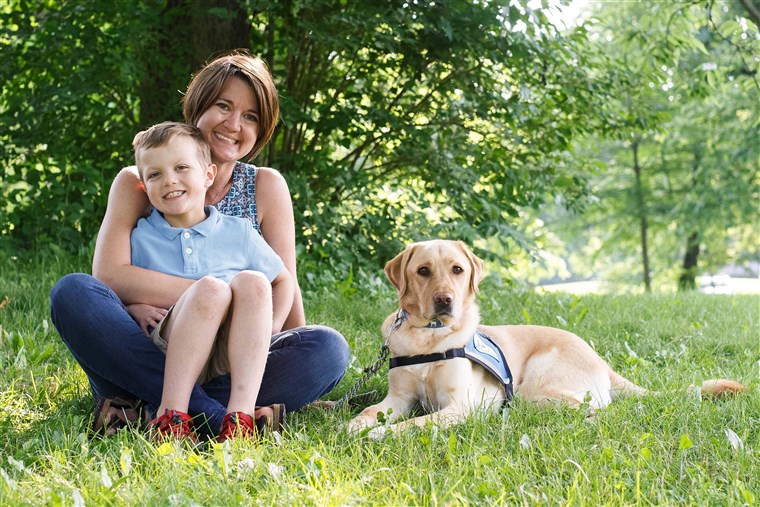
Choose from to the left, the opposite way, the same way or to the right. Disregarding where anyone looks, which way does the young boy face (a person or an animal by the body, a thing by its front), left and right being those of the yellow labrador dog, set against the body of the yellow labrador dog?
to the left

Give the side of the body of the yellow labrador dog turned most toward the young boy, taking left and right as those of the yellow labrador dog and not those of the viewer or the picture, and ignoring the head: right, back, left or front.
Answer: front

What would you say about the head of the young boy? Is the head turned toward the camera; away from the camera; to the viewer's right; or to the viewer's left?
toward the camera

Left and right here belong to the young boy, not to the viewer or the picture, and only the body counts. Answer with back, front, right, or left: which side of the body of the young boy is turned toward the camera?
front

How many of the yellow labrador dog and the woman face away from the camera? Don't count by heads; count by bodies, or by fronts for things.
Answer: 0

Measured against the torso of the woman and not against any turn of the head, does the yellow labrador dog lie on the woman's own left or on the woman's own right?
on the woman's own left

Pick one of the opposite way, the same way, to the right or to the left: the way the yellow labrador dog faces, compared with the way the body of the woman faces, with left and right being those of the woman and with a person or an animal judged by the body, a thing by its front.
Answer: to the right

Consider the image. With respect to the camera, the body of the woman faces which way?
toward the camera

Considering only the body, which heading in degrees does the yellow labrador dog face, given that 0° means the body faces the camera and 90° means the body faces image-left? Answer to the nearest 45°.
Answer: approximately 45°

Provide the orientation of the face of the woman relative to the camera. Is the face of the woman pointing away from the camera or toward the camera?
toward the camera

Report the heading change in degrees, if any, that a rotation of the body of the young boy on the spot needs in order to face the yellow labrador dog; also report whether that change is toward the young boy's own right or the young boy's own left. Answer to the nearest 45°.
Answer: approximately 90° to the young boy's own left
